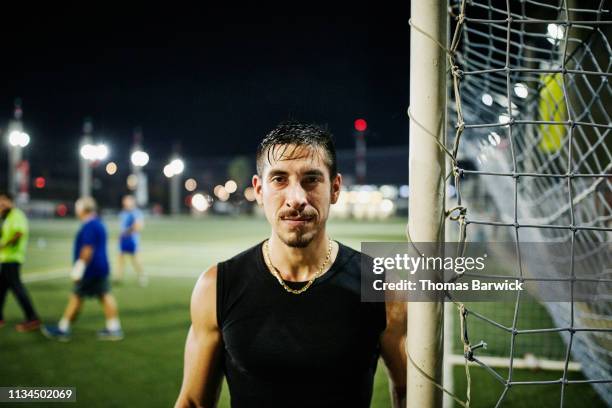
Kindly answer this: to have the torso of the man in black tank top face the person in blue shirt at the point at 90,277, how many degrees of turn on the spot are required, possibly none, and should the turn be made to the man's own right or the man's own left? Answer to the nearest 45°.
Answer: approximately 135° to the man's own right

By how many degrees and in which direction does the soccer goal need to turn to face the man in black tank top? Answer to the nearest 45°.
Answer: approximately 90° to its left

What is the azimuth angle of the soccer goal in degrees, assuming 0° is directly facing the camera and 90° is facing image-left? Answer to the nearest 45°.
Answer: approximately 90°

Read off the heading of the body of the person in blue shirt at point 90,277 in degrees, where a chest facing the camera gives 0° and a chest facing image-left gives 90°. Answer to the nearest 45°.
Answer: approximately 90°
